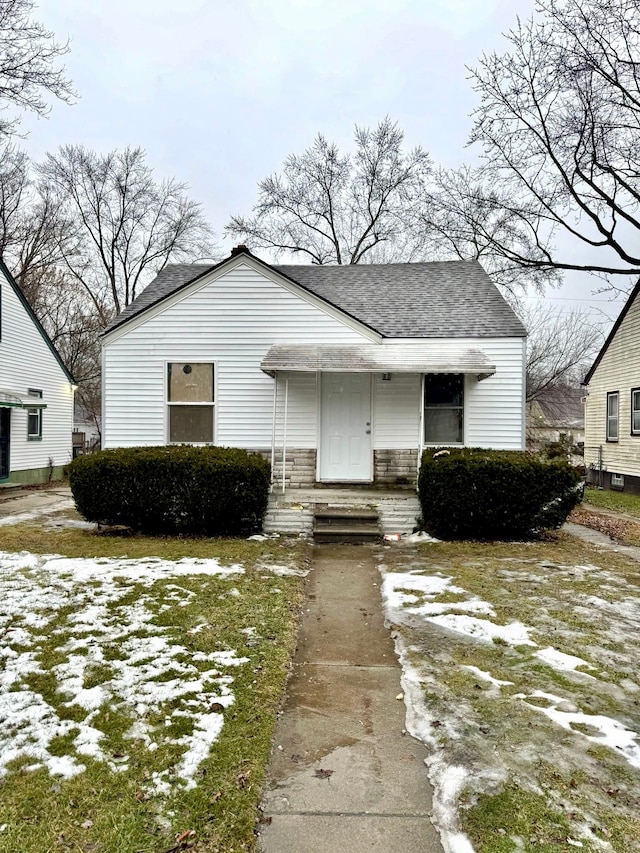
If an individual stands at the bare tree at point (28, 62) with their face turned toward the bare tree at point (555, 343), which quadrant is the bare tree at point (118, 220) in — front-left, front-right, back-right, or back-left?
front-left

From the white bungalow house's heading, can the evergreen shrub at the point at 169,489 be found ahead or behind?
ahead

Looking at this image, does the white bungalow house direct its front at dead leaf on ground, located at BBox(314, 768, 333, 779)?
yes

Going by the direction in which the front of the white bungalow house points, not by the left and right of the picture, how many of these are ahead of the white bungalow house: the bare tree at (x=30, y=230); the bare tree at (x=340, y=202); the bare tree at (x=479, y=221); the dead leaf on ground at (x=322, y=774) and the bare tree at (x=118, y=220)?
1

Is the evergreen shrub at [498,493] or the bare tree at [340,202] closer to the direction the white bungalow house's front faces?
the evergreen shrub

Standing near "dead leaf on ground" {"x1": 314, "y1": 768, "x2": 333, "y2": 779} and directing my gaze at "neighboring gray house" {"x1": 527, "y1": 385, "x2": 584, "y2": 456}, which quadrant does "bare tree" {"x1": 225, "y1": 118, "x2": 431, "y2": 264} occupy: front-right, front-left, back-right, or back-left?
front-left

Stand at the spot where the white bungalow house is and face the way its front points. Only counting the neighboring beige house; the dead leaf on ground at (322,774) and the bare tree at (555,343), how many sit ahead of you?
1

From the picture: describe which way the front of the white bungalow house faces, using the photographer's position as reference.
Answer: facing the viewer

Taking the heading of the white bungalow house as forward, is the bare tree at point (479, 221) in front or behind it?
behind

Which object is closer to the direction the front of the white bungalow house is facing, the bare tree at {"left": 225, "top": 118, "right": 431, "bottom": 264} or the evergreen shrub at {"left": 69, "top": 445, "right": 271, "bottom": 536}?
the evergreen shrub

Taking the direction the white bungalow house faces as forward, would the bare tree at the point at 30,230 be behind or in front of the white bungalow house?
behind

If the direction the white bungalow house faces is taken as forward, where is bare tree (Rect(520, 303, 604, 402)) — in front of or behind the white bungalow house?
behind

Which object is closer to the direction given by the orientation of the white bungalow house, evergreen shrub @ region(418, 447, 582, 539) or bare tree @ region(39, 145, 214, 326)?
the evergreen shrub
